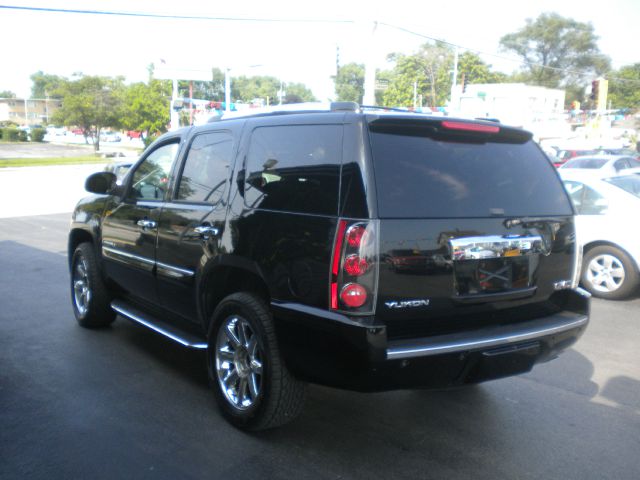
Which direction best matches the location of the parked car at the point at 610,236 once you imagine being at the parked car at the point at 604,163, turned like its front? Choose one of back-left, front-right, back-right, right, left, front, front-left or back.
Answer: back-left

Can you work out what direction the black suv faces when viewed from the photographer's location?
facing away from the viewer and to the left of the viewer

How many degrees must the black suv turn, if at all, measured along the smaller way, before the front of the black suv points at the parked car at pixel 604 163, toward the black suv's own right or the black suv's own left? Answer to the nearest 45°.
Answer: approximately 90° to the black suv's own right

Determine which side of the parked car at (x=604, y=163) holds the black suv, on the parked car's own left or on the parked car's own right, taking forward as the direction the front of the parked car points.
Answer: on the parked car's own left

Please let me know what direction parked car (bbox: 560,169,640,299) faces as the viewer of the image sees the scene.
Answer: facing away from the viewer and to the left of the viewer

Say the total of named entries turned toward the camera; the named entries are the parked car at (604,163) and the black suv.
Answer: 0

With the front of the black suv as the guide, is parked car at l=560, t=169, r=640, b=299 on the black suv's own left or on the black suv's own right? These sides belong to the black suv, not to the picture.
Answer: on the black suv's own right

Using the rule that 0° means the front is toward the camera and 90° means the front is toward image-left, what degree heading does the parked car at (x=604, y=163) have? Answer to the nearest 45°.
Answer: approximately 135°

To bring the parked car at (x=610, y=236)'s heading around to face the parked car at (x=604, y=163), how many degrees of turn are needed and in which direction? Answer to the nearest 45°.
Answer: approximately 45° to its right
